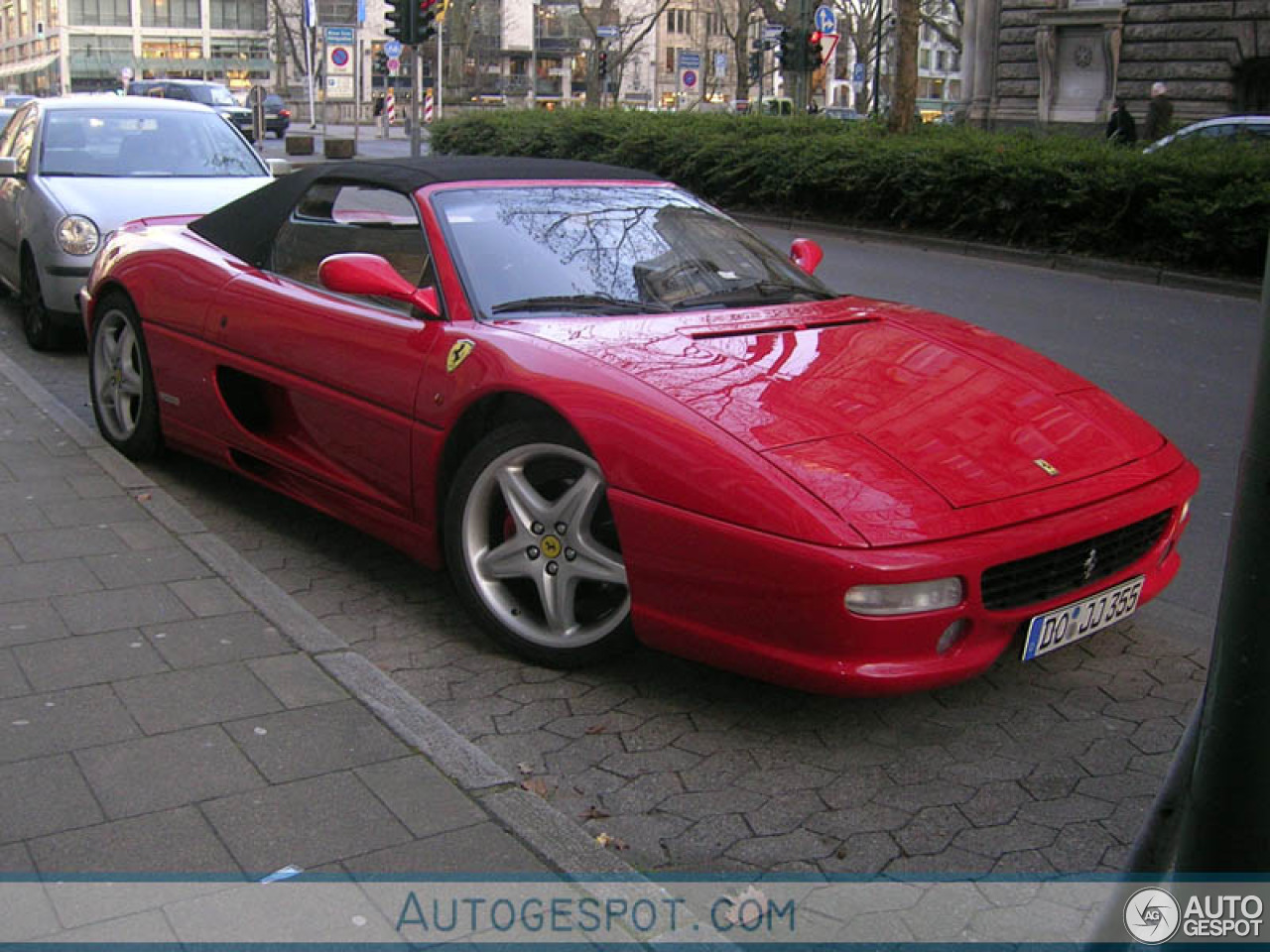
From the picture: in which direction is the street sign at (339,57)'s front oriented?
toward the camera

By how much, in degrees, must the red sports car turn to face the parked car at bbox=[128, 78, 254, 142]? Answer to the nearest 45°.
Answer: approximately 135° to its left

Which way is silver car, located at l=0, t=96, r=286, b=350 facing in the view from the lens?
facing the viewer and to the right of the viewer

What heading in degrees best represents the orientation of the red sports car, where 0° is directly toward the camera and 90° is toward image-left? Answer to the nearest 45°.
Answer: approximately 315°

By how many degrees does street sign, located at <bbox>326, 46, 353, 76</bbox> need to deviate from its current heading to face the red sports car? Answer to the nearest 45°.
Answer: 0° — it already faces it

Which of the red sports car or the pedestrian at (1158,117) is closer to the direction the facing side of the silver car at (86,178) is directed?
the red sports car

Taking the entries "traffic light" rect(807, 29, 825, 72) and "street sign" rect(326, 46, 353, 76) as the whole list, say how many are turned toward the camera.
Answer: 2

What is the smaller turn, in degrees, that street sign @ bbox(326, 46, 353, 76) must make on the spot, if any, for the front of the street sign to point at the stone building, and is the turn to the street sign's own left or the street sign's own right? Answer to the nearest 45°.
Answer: approximately 90° to the street sign's own left

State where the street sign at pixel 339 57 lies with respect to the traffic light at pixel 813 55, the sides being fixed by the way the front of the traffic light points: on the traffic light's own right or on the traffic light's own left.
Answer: on the traffic light's own right

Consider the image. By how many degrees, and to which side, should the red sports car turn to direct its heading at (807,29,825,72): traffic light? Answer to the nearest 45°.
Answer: approximately 135° to its left

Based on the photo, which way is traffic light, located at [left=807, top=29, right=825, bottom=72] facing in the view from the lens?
facing the viewer

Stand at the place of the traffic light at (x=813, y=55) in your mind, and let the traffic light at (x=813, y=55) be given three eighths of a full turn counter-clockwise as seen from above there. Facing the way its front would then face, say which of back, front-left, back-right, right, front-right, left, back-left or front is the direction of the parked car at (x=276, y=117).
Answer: left

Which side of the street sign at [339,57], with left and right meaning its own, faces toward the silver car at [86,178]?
front
